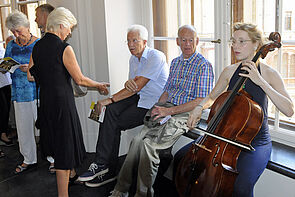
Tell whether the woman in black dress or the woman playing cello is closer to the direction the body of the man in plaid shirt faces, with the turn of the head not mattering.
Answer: the woman in black dress

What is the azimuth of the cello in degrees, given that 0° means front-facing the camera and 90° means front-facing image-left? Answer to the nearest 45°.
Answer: approximately 45°

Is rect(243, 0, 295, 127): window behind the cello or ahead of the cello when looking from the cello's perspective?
behind

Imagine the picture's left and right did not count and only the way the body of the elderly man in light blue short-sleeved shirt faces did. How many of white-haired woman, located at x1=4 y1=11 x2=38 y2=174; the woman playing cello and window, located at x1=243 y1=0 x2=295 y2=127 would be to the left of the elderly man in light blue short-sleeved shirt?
2

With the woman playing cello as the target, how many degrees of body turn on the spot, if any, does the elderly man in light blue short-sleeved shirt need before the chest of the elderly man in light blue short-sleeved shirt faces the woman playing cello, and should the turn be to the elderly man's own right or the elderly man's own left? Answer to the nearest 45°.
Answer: approximately 90° to the elderly man's own left

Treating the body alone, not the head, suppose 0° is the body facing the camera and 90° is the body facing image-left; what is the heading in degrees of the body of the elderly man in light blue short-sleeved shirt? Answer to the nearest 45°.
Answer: approximately 45°

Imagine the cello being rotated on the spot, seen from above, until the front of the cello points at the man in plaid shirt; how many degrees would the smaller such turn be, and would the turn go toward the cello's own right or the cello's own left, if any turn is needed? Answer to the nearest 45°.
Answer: approximately 90° to the cello's own right
